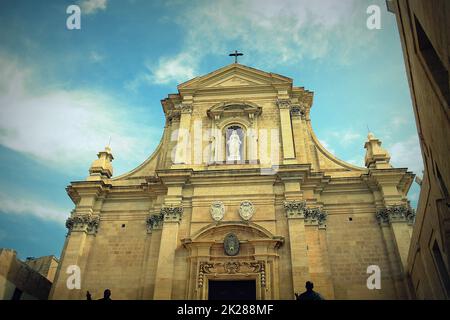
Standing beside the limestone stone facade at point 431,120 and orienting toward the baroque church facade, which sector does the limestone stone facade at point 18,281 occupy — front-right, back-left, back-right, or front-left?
front-left

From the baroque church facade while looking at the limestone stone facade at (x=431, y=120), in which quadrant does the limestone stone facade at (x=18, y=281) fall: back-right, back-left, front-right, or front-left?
back-right

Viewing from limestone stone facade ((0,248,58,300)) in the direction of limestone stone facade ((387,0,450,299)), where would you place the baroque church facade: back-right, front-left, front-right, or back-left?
front-left

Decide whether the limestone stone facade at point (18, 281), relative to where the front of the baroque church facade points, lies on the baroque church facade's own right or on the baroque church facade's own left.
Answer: on the baroque church facade's own right

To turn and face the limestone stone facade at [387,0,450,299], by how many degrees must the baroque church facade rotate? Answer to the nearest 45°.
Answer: approximately 45° to its left

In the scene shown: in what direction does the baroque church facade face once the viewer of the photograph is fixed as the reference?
facing the viewer

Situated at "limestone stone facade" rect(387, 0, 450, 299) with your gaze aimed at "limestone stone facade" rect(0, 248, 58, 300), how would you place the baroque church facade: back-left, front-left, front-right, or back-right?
front-right
